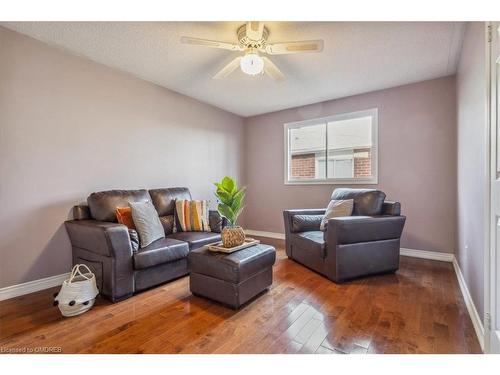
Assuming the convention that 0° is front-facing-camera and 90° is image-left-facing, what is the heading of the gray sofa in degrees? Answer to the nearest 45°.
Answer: approximately 315°

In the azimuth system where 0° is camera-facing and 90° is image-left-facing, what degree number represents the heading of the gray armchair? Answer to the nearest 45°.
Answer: approximately 45°

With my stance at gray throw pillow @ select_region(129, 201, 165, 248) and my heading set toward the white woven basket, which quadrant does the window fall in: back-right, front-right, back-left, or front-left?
back-left

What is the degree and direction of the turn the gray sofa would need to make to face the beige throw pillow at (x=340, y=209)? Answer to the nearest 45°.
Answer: approximately 45° to its left

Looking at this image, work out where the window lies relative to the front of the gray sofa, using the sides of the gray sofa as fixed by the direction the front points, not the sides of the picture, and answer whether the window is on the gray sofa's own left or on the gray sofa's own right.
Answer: on the gray sofa's own left

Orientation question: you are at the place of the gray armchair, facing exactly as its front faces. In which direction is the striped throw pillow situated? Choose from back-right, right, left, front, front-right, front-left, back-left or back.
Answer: front-right
